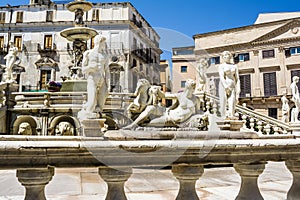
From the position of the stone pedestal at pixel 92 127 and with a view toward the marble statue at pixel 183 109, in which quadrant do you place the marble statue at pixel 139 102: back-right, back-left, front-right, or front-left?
front-left

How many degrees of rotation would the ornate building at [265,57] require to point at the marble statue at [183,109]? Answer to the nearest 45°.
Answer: approximately 45° to its left

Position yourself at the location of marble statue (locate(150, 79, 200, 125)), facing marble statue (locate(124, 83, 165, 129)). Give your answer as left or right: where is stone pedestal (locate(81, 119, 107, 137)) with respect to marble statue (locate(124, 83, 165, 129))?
left

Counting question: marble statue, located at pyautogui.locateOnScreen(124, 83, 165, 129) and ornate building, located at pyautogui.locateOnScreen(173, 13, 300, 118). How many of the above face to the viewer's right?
0

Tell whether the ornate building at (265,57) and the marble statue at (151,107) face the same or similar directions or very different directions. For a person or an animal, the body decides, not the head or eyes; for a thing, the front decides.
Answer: same or similar directions

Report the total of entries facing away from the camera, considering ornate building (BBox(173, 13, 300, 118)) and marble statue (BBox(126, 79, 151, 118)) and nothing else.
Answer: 0

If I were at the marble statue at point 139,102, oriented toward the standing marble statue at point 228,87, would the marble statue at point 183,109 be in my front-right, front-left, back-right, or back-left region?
front-right

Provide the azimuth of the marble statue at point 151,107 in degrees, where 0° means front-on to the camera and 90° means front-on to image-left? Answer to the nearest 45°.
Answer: approximately 45°

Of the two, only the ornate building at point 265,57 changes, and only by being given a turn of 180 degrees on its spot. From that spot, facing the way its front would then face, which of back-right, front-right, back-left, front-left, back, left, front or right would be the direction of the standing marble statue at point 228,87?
back-right

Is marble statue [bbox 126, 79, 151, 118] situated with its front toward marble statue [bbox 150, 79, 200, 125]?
no

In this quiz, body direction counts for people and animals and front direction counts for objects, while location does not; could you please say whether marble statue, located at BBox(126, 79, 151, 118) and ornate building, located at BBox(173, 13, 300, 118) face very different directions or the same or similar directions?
same or similar directions

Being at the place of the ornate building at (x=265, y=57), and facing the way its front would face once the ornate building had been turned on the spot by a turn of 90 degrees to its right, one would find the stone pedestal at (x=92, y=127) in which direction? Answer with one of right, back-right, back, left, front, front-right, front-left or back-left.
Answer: back-left

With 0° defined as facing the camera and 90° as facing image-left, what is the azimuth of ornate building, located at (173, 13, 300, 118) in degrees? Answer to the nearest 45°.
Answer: approximately 45°

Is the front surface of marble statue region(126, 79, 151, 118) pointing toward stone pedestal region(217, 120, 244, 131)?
no
